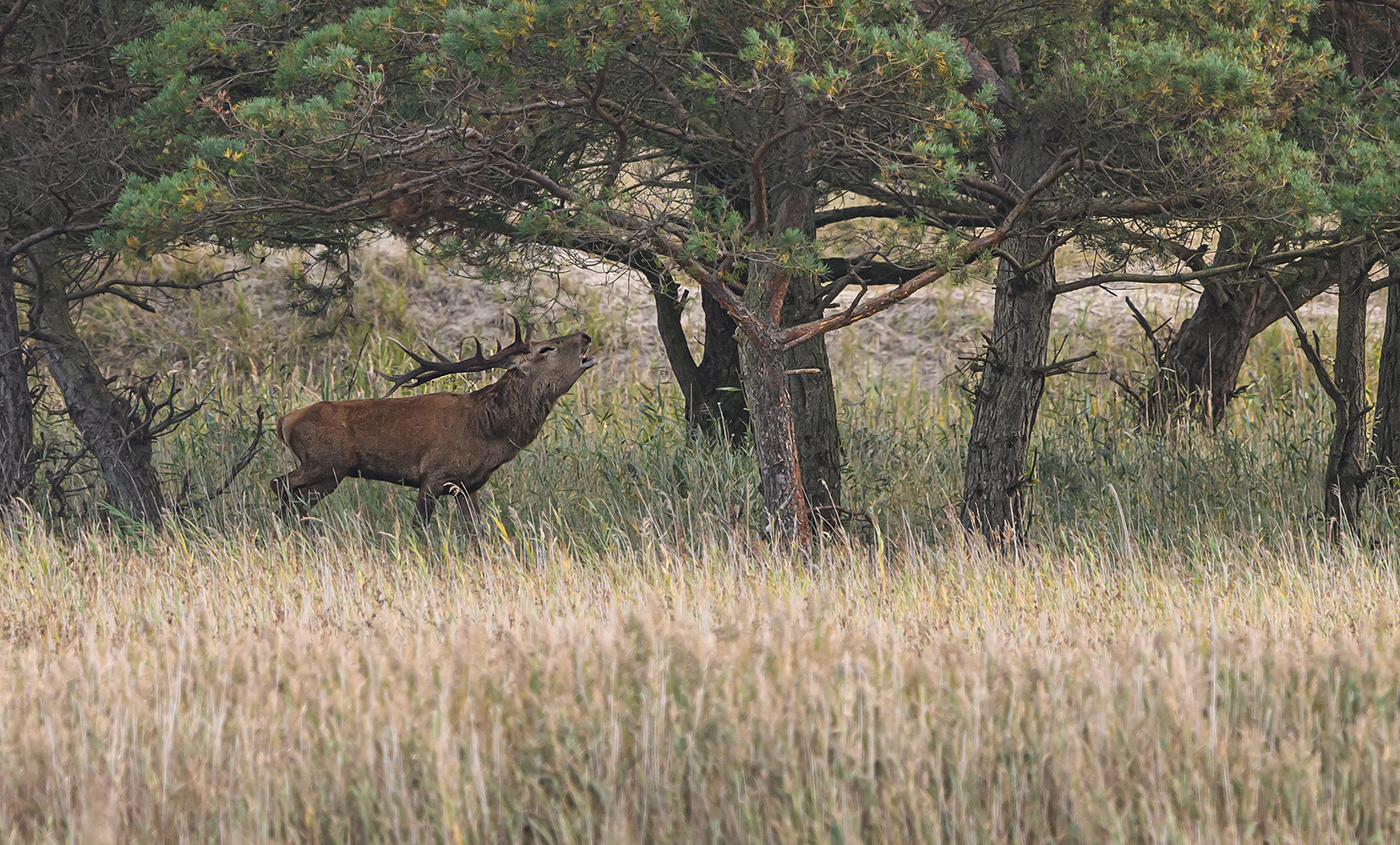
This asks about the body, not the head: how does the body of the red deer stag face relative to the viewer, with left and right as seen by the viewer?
facing to the right of the viewer

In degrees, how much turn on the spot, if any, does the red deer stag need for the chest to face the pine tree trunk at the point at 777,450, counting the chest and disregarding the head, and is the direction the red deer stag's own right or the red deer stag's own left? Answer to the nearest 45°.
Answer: approximately 45° to the red deer stag's own right

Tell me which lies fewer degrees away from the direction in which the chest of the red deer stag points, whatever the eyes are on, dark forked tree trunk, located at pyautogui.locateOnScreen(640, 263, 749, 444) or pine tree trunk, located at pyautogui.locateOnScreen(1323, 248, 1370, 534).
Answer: the pine tree trunk

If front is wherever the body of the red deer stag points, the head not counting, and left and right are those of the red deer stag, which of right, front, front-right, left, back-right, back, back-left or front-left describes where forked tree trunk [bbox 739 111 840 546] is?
front-right

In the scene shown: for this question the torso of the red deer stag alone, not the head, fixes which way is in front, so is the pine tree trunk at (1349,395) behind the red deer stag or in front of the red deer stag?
in front

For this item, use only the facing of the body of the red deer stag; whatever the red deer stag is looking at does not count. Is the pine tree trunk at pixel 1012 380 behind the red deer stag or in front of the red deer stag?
in front

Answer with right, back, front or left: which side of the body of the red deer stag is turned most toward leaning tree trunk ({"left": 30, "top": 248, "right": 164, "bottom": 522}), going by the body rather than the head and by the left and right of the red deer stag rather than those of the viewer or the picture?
back

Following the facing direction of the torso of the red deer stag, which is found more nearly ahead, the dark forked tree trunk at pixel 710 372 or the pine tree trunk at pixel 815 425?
the pine tree trunk

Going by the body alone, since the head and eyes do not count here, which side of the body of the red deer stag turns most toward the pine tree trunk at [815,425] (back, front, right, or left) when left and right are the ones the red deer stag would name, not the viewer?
front
